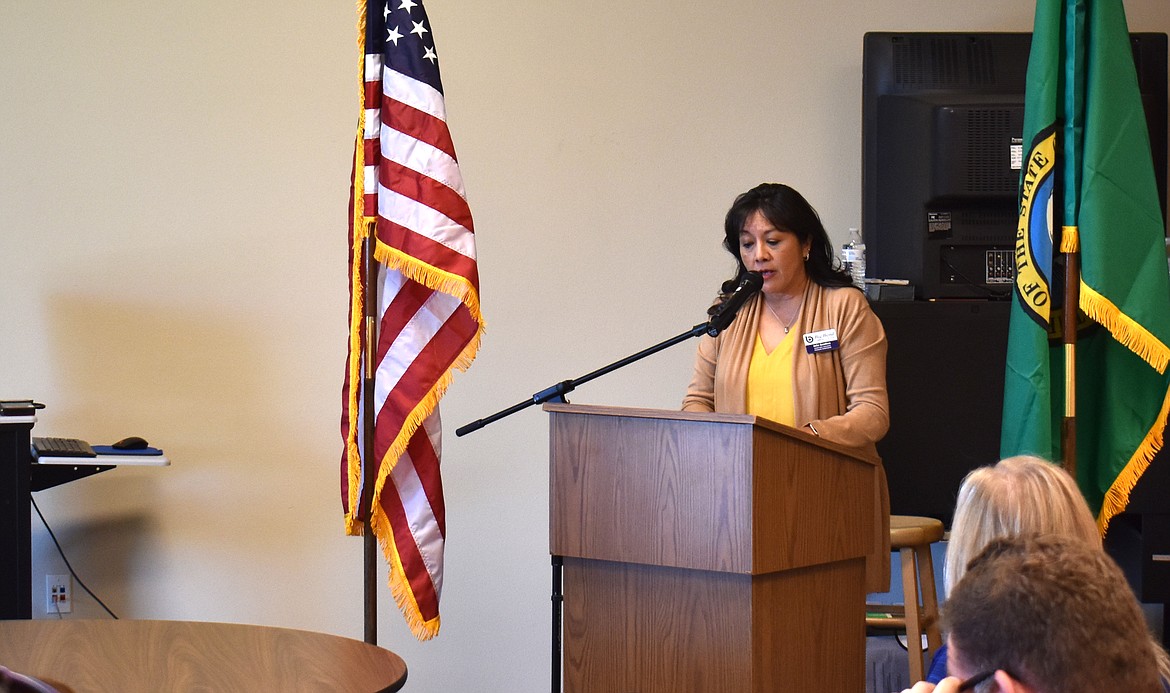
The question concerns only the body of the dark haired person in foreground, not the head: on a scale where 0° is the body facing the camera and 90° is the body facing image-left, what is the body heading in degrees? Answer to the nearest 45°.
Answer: approximately 135°

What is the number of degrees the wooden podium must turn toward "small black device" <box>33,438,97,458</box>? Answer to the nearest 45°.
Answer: approximately 90° to its right

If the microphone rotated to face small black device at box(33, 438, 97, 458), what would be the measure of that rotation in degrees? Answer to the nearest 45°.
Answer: approximately 135° to its left

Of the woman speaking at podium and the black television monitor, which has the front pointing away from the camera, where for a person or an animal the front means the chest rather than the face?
the black television monitor

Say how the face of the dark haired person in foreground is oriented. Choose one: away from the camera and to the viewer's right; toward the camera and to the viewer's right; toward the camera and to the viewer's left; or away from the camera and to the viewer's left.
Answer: away from the camera and to the viewer's left

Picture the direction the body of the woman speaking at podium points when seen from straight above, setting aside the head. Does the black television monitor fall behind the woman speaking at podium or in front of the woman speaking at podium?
behind

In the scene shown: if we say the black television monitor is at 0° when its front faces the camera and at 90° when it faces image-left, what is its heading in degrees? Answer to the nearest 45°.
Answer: approximately 180°

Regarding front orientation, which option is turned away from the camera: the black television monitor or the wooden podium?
the black television monitor

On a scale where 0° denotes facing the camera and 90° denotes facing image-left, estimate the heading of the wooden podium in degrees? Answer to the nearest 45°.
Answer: approximately 45°

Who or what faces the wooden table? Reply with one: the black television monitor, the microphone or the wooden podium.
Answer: the wooden podium
